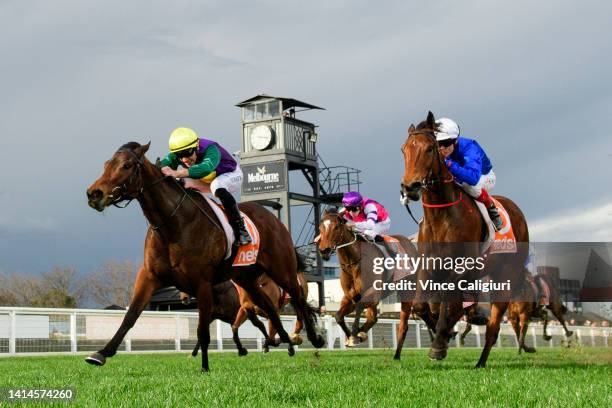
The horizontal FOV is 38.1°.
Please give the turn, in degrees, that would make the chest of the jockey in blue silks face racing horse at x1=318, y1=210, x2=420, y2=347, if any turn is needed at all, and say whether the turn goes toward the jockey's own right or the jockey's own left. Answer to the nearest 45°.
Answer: approximately 135° to the jockey's own right

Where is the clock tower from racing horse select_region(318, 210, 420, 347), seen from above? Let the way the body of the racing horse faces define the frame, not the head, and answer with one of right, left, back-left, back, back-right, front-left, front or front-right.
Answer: back-right

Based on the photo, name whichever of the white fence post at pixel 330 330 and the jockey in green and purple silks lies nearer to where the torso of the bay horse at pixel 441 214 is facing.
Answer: the jockey in green and purple silks

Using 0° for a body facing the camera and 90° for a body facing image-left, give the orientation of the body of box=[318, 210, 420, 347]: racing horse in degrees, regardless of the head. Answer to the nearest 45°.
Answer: approximately 45°

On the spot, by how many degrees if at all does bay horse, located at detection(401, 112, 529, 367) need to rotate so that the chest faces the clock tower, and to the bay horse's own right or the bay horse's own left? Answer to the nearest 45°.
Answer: approximately 135° to the bay horse's own right

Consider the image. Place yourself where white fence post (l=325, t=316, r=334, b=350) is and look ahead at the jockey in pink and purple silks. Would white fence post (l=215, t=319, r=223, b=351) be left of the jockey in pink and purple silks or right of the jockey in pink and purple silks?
right

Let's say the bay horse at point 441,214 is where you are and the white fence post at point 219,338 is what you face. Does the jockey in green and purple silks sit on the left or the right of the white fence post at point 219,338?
left

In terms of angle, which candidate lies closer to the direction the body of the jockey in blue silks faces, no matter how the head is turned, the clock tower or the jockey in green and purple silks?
the jockey in green and purple silks

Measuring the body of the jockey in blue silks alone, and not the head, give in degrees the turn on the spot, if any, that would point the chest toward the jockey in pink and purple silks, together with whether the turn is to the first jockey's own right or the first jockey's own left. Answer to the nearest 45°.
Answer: approximately 135° to the first jockey's own right
